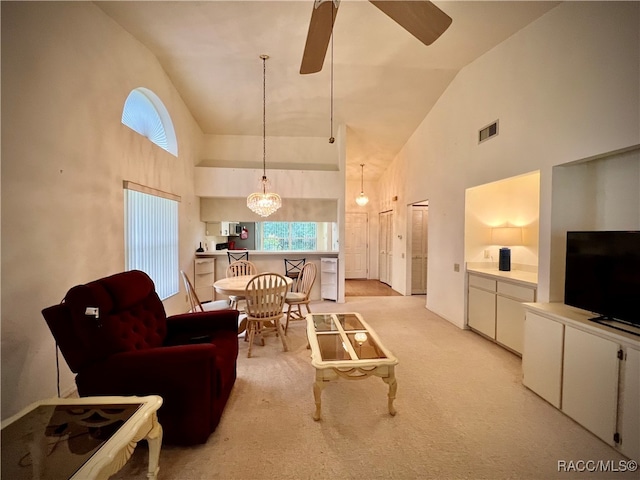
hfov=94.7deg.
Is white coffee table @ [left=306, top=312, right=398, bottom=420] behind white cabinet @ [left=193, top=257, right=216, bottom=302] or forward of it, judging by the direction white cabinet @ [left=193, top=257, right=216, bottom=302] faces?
forward

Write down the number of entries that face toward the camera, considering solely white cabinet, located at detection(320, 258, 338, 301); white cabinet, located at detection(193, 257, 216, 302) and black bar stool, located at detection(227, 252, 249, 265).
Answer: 2

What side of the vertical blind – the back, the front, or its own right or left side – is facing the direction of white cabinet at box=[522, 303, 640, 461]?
front

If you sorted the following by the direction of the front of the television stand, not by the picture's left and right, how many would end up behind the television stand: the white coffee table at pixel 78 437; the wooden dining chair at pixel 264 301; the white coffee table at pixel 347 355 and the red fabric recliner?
0

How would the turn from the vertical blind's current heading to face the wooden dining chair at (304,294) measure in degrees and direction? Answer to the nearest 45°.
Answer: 0° — it already faces it

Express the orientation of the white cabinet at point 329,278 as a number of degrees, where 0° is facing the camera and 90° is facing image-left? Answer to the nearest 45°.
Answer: approximately 0°

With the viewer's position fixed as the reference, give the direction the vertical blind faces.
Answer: facing the viewer and to the right of the viewer

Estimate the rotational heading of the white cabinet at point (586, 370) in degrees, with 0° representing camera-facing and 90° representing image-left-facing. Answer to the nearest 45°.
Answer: approximately 45°

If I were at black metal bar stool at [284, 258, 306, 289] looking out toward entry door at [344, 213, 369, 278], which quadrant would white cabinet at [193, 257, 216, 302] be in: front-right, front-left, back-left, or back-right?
back-left

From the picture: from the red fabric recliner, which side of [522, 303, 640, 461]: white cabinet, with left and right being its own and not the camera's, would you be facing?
front

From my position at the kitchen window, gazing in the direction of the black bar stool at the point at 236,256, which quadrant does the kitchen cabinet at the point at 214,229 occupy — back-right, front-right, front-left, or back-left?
front-right

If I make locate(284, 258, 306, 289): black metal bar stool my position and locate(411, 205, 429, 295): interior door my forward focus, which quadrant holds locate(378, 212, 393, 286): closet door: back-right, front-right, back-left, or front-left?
front-left

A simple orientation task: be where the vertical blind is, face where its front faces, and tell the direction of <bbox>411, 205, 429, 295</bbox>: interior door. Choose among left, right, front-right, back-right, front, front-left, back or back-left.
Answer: front-left

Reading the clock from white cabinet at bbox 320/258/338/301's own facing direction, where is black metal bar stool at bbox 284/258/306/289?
The black metal bar stool is roughly at 3 o'clock from the white cabinet.

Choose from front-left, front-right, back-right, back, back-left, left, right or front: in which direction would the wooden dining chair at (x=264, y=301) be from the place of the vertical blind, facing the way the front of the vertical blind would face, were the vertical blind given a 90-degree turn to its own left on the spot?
right

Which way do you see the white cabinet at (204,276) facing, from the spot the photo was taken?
facing the viewer

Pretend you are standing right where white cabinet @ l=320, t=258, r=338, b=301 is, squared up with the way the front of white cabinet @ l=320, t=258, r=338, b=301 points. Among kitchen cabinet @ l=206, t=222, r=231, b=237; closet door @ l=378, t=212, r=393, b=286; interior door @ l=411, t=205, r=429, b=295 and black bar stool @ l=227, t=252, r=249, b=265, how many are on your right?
2

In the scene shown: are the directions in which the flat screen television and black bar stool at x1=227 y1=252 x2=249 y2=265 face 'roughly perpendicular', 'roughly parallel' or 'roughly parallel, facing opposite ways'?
roughly perpendicular
